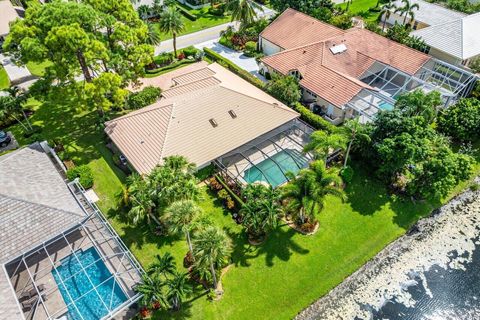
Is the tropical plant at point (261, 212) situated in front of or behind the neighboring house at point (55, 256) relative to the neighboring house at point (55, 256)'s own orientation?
behind

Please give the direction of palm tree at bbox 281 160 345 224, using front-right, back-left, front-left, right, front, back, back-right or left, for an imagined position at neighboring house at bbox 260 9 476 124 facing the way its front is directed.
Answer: back-left

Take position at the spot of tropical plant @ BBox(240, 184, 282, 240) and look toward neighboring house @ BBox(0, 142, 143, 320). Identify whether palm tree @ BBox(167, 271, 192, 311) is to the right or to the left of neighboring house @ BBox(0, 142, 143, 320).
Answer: left

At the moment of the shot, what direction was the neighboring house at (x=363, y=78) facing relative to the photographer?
facing away from the viewer and to the left of the viewer

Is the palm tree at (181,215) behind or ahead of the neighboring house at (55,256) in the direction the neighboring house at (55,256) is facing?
behind

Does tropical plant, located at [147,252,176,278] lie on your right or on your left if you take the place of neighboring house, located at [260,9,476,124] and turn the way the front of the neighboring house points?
on your left

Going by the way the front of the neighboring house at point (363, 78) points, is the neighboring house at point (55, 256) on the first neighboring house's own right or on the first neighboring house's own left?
on the first neighboring house's own left

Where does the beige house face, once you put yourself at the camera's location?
facing away from the viewer and to the left of the viewer

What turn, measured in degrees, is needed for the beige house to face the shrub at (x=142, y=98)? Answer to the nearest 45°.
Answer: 0° — it already faces it

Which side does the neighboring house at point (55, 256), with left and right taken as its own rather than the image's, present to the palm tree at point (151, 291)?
back

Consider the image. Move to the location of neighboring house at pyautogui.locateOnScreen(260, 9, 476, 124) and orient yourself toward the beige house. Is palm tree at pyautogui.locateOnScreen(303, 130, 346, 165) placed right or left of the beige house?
left

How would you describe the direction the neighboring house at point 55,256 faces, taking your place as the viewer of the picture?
facing away from the viewer and to the left of the viewer

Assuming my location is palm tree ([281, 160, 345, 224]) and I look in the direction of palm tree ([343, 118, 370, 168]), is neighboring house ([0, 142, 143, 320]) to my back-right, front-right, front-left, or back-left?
back-left

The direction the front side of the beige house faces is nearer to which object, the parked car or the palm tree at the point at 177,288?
the parked car
